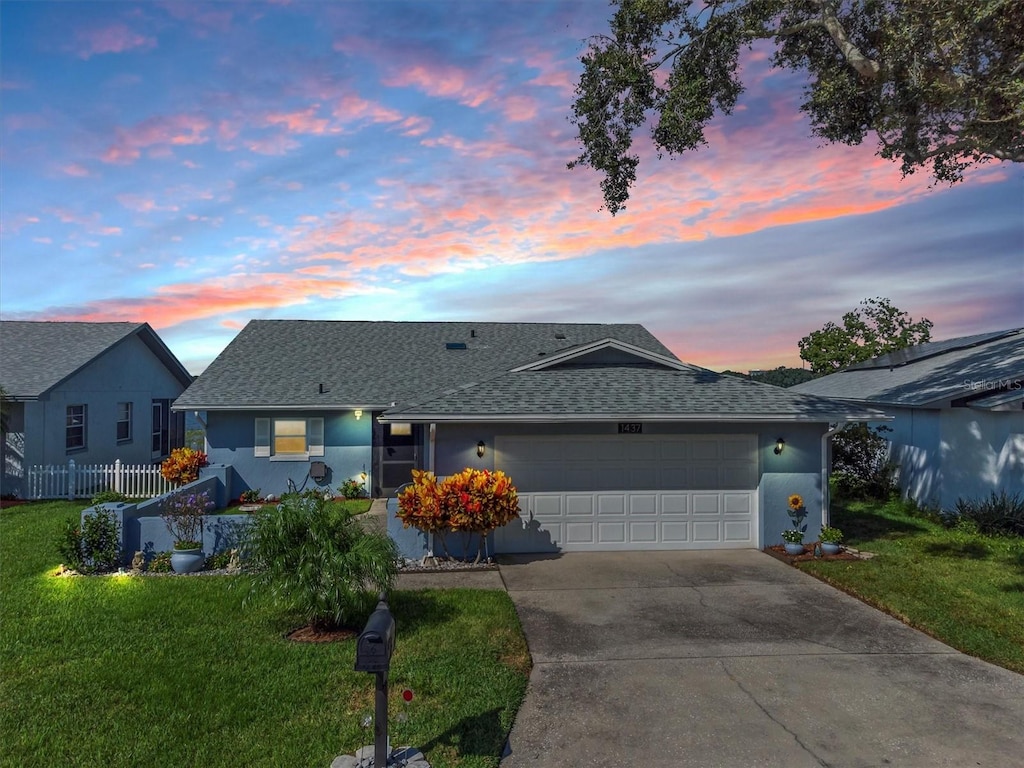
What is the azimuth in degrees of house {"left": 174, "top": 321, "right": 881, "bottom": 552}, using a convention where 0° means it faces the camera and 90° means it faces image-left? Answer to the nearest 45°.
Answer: approximately 0°

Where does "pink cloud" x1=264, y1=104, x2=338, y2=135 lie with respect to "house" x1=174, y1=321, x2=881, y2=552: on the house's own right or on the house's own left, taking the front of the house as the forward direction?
on the house's own right

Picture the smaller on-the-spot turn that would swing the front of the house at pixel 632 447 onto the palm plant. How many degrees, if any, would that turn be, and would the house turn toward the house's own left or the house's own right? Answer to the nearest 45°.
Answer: approximately 45° to the house's own right

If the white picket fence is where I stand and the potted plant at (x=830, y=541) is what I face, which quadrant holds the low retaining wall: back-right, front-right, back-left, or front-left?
front-right

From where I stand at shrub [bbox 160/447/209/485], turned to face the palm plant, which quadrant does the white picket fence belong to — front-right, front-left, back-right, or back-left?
back-right

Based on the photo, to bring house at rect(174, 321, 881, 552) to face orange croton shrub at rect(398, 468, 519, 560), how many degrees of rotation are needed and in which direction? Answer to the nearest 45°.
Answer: approximately 45° to its right

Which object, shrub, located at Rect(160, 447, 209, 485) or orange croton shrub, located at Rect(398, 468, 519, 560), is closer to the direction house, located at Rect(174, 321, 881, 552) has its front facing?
the orange croton shrub

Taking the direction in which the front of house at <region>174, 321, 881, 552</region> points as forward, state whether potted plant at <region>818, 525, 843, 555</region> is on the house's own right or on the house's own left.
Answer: on the house's own left
